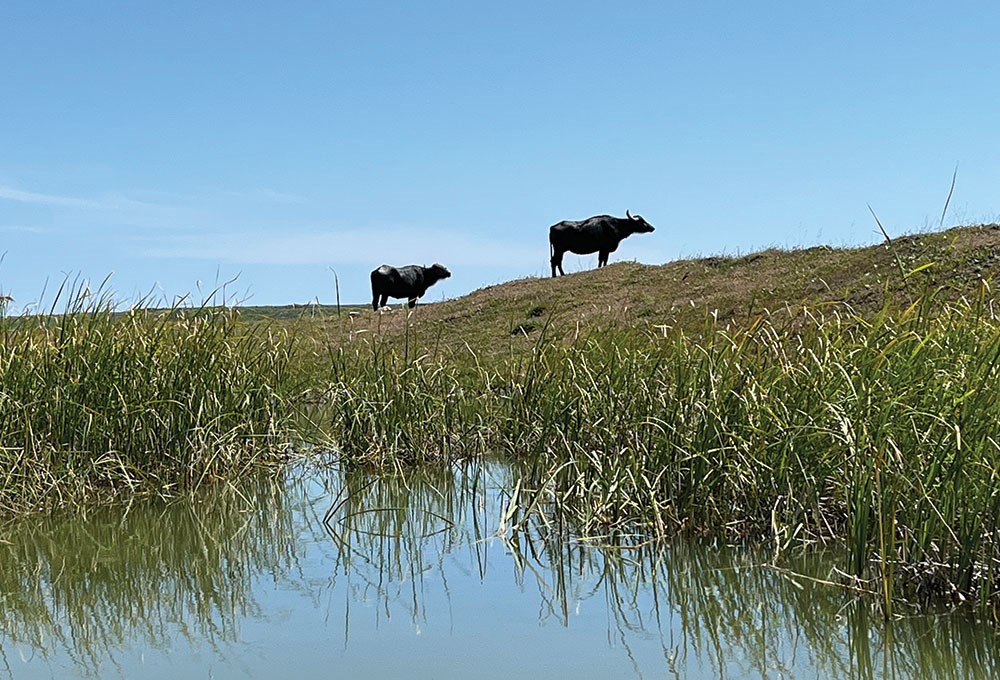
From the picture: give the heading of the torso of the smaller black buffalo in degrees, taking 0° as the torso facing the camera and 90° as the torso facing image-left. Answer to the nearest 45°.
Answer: approximately 270°

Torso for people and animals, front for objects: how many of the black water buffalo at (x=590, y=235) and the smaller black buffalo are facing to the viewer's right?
2

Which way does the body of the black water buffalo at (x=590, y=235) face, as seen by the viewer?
to the viewer's right

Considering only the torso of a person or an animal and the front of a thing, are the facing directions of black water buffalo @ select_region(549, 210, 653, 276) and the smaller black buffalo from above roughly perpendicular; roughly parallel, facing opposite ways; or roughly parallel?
roughly parallel

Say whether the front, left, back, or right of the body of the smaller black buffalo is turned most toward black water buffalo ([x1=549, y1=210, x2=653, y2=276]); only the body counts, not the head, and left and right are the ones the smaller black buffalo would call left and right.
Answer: front

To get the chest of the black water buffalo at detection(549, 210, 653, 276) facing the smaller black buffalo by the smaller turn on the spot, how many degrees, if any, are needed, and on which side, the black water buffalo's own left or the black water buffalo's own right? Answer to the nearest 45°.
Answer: approximately 180°
